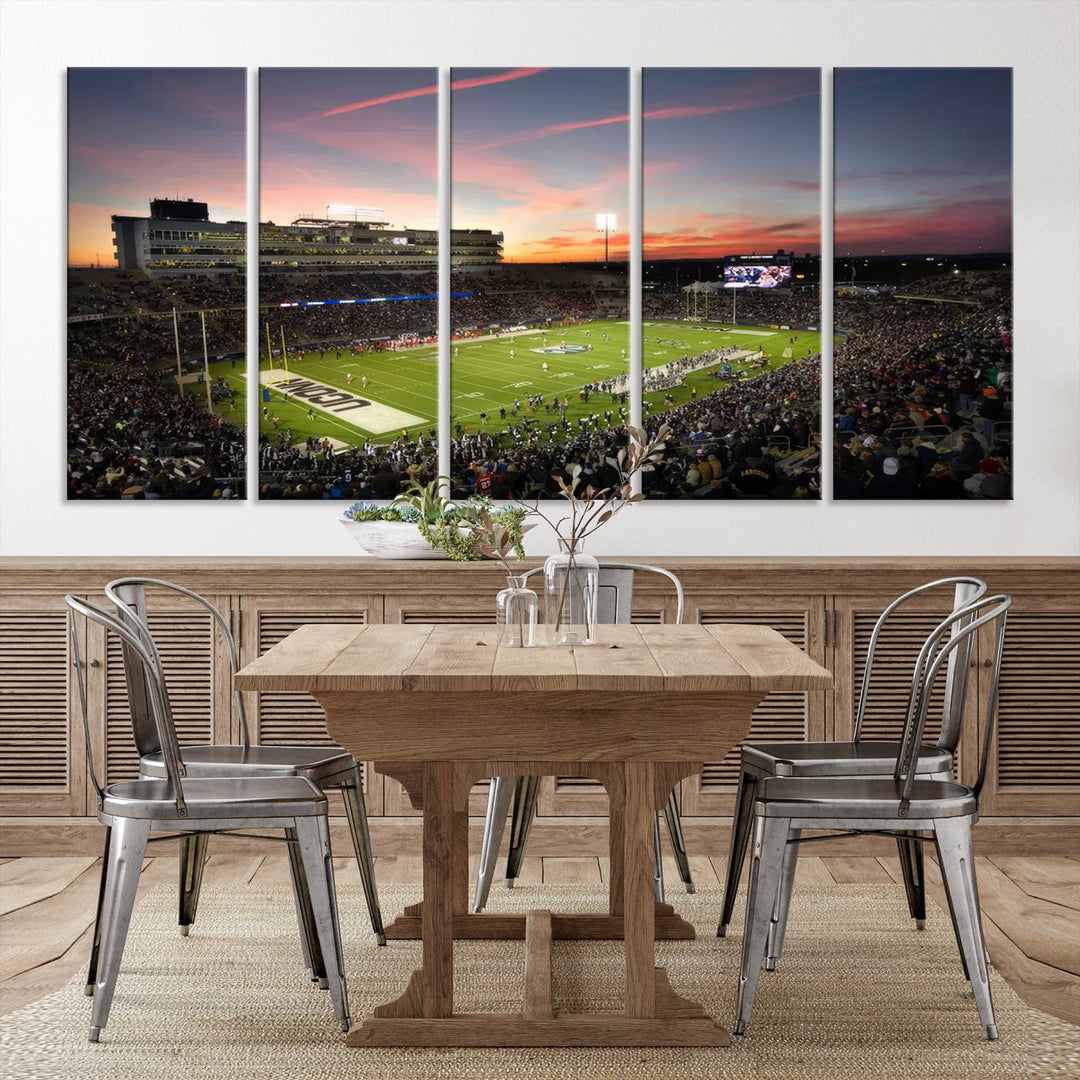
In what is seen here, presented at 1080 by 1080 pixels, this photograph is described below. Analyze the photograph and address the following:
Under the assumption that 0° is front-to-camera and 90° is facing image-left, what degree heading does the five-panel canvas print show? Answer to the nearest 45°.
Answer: approximately 0°

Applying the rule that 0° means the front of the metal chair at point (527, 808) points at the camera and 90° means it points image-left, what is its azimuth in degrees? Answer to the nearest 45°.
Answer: approximately 0°

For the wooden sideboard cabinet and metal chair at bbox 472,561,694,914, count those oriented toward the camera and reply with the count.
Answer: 2

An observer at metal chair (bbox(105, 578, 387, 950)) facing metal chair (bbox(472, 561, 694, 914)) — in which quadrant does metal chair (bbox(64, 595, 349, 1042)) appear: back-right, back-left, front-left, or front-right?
back-right

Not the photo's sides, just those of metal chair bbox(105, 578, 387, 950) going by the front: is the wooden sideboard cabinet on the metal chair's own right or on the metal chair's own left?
on the metal chair's own left

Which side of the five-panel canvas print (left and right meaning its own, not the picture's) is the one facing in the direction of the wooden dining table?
front

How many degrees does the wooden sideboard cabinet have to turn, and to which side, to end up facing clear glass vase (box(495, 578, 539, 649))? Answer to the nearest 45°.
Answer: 0° — it already faces it

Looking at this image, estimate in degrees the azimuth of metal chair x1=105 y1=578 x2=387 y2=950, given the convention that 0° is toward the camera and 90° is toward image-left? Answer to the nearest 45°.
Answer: approximately 315°

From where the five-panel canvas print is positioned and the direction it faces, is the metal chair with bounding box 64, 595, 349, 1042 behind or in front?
in front
